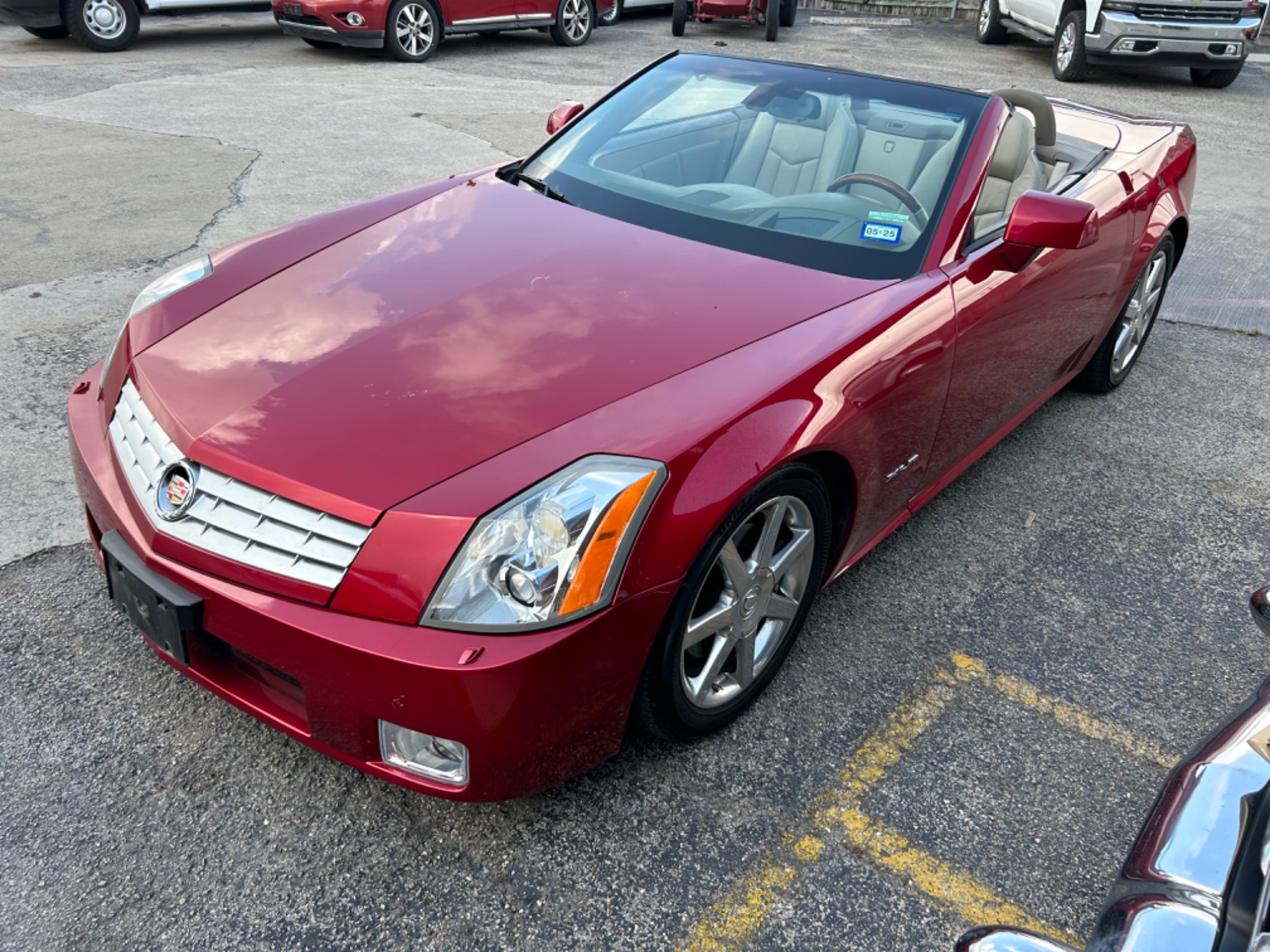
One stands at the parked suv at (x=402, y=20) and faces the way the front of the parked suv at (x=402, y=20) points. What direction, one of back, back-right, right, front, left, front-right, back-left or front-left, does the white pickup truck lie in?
back-left

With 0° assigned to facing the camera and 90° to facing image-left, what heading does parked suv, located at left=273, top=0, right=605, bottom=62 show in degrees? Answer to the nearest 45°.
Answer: approximately 45°

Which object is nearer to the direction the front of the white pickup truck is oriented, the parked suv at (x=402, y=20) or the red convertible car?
the red convertible car

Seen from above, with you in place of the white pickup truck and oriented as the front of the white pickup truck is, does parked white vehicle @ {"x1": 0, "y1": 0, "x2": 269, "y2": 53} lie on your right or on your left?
on your right

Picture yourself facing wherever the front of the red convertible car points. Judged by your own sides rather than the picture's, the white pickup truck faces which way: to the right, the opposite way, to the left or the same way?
to the left

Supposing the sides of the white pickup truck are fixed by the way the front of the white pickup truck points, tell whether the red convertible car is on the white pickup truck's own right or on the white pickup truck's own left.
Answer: on the white pickup truck's own right

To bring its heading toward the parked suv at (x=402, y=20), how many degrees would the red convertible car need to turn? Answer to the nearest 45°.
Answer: approximately 135° to its right
